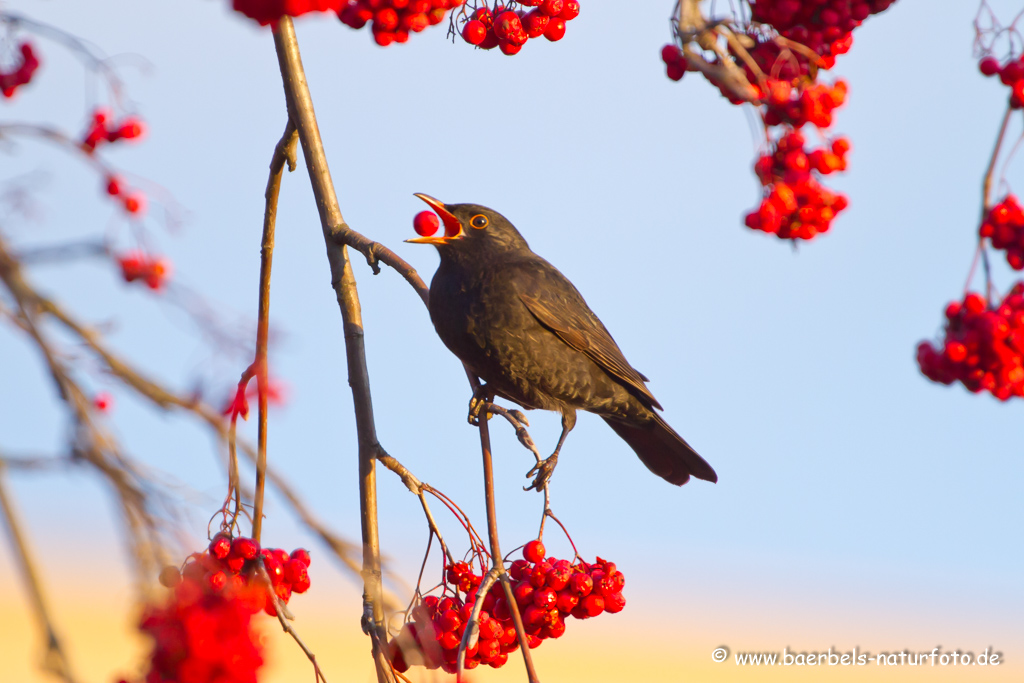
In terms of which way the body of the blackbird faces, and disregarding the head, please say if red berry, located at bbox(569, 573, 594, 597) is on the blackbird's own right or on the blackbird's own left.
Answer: on the blackbird's own left

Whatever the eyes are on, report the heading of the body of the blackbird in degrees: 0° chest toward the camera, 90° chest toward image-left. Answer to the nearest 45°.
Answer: approximately 90°

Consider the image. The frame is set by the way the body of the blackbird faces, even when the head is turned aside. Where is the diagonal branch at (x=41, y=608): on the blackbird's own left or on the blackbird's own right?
on the blackbird's own right

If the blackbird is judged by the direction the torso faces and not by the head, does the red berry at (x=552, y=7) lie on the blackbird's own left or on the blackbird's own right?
on the blackbird's own left
